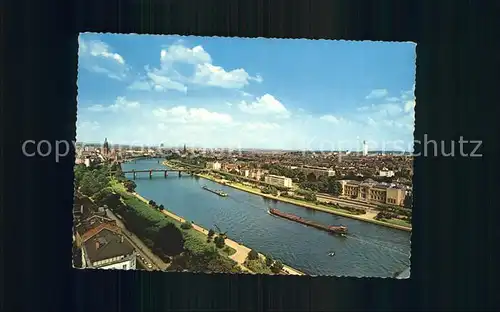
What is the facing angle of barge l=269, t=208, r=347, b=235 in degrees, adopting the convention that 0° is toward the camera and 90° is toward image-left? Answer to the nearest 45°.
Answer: approximately 135°

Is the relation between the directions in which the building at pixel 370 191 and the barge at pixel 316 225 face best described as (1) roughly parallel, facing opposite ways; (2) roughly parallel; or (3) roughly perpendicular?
roughly perpendicular

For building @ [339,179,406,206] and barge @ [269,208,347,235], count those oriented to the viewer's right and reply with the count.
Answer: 0

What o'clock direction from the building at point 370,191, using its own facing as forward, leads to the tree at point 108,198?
The tree is roughly at 1 o'clock from the building.

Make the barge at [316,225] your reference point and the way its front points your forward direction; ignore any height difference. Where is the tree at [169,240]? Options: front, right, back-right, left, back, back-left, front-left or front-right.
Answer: front-left
